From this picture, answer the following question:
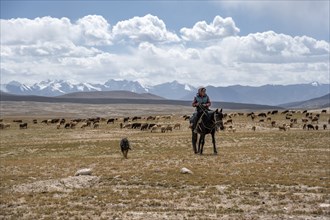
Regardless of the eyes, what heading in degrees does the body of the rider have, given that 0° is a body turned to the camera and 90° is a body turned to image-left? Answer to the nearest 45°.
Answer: approximately 315°
